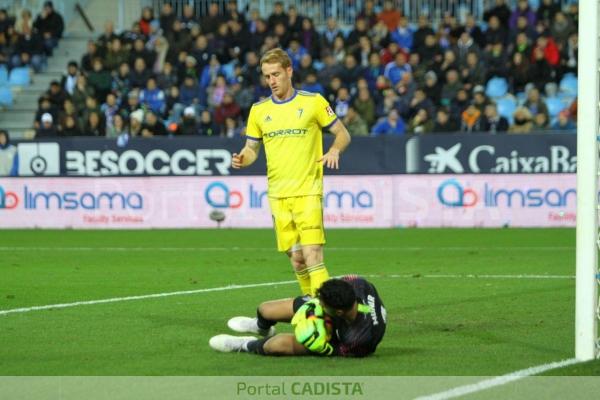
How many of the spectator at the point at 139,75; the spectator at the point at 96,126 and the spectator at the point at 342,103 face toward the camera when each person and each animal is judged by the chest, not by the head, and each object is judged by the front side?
3

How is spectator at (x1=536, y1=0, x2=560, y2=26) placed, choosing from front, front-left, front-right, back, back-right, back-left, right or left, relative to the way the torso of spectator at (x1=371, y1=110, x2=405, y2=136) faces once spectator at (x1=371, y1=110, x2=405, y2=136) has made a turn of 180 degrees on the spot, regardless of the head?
front-right

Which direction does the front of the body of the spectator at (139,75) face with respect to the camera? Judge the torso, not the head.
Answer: toward the camera

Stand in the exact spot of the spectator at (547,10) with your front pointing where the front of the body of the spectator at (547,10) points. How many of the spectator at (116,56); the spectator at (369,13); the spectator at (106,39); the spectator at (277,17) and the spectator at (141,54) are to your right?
5

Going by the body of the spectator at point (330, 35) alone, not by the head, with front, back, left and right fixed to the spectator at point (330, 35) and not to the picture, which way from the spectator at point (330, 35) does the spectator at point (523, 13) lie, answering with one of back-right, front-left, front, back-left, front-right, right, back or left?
left

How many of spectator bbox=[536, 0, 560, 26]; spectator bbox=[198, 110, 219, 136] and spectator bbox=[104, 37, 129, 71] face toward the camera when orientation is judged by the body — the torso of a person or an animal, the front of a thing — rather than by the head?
3

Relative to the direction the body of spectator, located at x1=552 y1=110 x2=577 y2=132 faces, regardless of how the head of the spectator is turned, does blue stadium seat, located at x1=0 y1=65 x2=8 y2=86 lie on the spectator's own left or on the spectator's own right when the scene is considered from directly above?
on the spectator's own right

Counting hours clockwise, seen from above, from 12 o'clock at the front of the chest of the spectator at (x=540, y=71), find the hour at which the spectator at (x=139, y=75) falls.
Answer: the spectator at (x=139, y=75) is roughly at 3 o'clock from the spectator at (x=540, y=71).

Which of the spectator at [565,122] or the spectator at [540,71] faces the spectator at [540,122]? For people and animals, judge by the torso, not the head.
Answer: the spectator at [540,71]

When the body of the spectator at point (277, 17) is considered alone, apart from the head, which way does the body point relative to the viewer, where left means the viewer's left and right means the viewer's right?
facing the viewer

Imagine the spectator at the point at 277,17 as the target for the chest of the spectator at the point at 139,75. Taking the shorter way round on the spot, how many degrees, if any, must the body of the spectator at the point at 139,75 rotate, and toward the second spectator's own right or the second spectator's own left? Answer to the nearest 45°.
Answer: approximately 90° to the second spectator's own left

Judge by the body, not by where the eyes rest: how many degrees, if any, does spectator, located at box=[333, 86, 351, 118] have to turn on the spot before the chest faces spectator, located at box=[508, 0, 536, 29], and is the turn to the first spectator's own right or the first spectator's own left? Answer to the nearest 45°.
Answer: approximately 135° to the first spectator's own left

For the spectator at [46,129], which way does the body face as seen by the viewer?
toward the camera

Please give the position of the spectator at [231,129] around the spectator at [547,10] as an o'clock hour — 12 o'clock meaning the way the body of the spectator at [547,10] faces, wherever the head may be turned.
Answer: the spectator at [231,129] is roughly at 2 o'clock from the spectator at [547,10].

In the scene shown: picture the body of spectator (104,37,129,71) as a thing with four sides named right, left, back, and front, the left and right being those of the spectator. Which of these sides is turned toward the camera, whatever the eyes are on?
front

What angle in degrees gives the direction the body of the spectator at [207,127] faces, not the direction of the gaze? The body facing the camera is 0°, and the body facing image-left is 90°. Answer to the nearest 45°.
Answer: approximately 0°

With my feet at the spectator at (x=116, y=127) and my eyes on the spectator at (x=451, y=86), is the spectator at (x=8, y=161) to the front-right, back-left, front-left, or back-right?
back-right

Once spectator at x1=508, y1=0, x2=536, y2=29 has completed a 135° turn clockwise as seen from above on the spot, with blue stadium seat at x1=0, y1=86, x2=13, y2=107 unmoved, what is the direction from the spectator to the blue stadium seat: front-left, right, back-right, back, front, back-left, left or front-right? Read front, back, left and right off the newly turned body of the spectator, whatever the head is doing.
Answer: front-left
